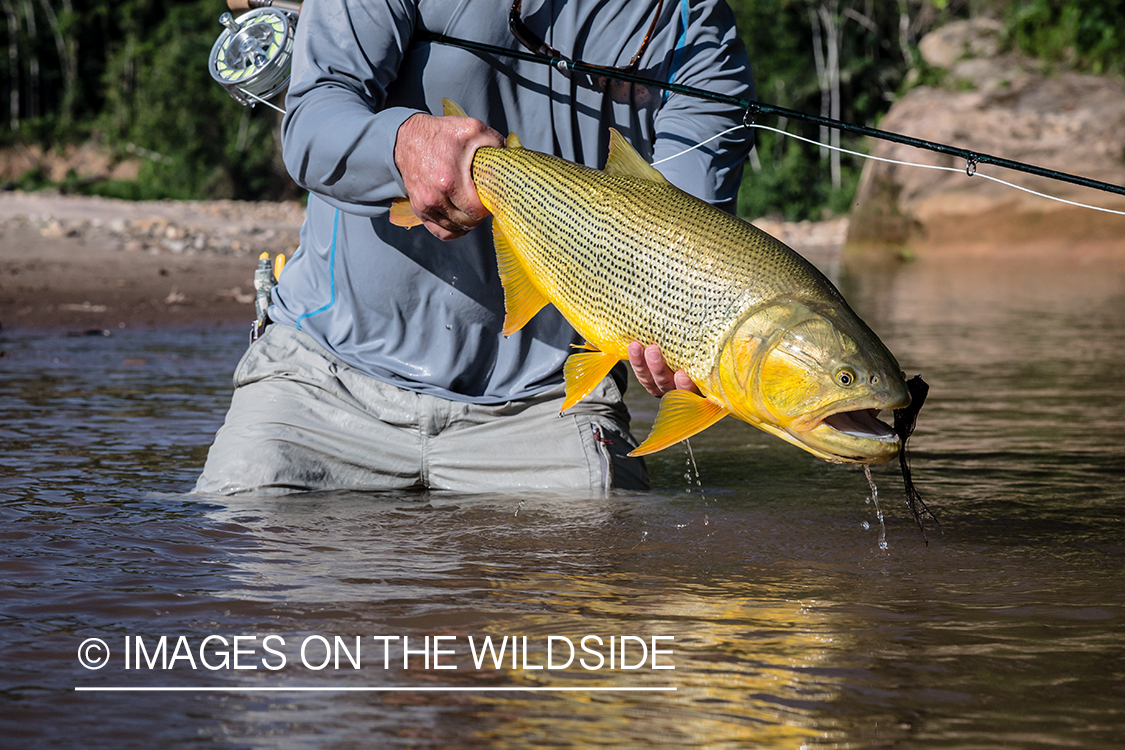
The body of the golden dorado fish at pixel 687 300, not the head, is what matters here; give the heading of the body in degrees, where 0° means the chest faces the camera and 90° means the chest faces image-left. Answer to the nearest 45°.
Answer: approximately 315°

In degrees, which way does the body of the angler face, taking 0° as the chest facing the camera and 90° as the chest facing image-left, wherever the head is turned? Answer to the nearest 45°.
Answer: approximately 0°
